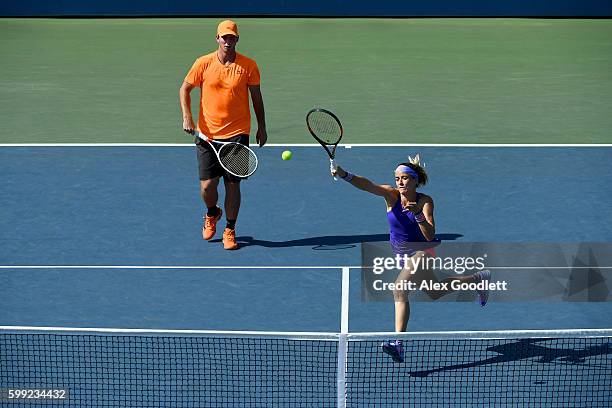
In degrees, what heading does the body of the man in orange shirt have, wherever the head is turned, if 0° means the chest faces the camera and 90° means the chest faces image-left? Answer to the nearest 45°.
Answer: approximately 0°
